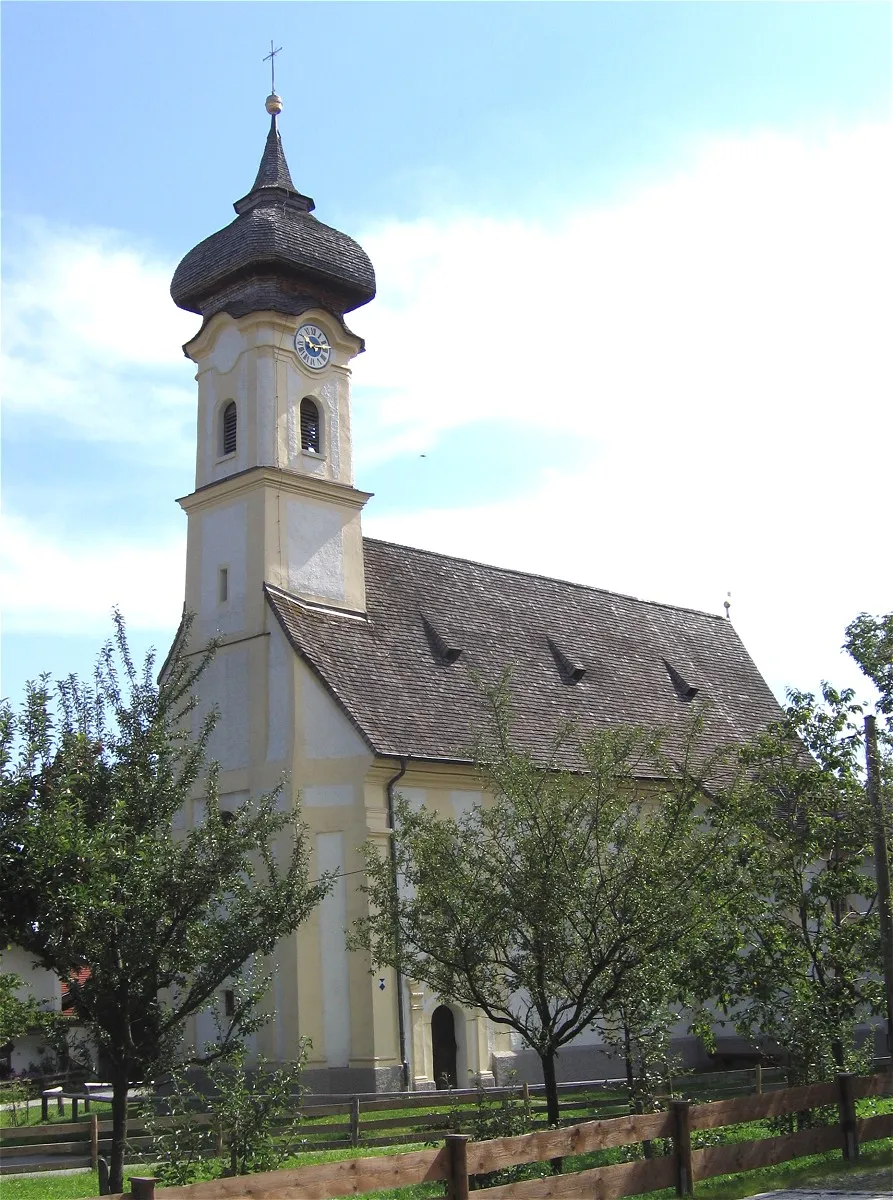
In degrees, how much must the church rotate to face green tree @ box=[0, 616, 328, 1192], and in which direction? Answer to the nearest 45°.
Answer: approximately 45° to its left

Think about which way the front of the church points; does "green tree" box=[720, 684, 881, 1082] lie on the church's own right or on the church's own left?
on the church's own left

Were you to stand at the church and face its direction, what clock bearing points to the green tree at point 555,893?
The green tree is roughly at 10 o'clock from the church.

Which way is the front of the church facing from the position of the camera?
facing the viewer and to the left of the viewer

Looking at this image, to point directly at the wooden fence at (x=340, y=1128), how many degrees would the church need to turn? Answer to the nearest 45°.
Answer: approximately 45° to its left
